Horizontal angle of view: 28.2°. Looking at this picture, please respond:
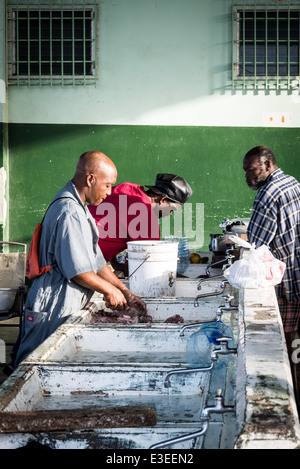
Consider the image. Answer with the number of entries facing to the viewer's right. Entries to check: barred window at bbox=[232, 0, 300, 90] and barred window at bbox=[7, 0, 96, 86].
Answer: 0

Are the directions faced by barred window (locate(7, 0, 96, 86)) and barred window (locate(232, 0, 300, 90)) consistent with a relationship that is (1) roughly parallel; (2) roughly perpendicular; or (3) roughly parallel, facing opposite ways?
roughly parallel

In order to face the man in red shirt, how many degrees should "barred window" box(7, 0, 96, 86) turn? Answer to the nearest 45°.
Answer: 0° — it already faces them

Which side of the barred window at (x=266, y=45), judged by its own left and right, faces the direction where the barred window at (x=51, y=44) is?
right

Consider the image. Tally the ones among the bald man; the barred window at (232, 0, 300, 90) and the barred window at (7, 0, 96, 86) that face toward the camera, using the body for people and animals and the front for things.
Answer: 2

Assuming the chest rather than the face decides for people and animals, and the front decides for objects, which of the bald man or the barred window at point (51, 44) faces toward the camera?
the barred window

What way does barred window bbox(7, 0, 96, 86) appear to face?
toward the camera

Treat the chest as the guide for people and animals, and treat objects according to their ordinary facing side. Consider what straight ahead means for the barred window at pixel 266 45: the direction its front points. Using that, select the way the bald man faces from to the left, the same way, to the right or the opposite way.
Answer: to the left

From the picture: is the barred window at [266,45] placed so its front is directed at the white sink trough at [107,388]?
yes

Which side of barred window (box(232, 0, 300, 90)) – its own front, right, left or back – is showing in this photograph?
front

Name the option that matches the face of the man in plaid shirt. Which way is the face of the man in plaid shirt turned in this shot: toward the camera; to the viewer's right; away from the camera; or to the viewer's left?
to the viewer's left

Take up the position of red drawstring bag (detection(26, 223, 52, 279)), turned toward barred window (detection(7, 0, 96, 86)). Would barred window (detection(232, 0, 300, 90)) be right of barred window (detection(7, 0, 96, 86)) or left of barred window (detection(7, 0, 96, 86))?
right

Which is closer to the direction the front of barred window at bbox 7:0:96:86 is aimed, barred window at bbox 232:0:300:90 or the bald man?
the bald man

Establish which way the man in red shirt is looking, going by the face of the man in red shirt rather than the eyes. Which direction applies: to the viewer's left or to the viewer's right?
to the viewer's right

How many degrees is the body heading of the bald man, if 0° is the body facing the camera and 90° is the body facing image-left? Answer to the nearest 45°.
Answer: approximately 270°

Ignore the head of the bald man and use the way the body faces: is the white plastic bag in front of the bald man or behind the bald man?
in front
